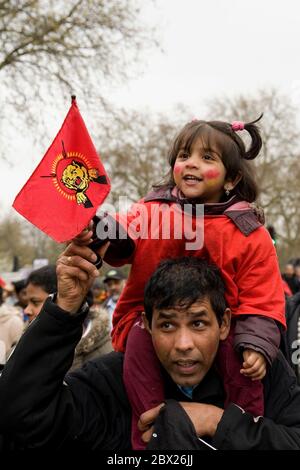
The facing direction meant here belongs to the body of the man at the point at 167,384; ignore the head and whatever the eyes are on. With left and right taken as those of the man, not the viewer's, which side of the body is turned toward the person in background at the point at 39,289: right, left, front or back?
back

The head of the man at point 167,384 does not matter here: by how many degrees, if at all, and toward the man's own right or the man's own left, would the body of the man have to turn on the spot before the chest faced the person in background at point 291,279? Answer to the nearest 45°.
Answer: approximately 180°

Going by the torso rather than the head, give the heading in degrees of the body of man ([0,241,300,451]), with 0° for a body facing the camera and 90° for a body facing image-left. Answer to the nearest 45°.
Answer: approximately 0°

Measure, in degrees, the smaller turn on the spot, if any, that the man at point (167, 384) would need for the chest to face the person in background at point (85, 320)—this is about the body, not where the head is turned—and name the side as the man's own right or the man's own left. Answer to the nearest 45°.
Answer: approximately 180°

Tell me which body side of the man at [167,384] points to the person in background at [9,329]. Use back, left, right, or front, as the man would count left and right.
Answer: back
